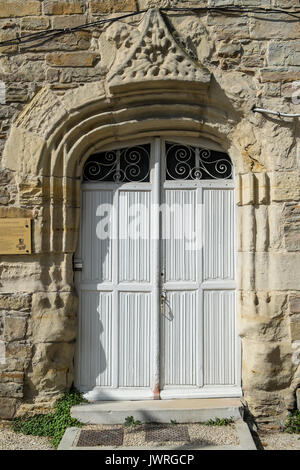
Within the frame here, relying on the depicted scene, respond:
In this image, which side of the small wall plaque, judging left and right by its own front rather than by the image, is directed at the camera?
front

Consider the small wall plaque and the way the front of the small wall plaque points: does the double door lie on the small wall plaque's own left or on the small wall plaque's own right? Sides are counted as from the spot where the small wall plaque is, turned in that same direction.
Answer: on the small wall plaque's own left

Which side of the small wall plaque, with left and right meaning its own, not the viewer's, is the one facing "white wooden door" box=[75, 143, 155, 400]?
left
